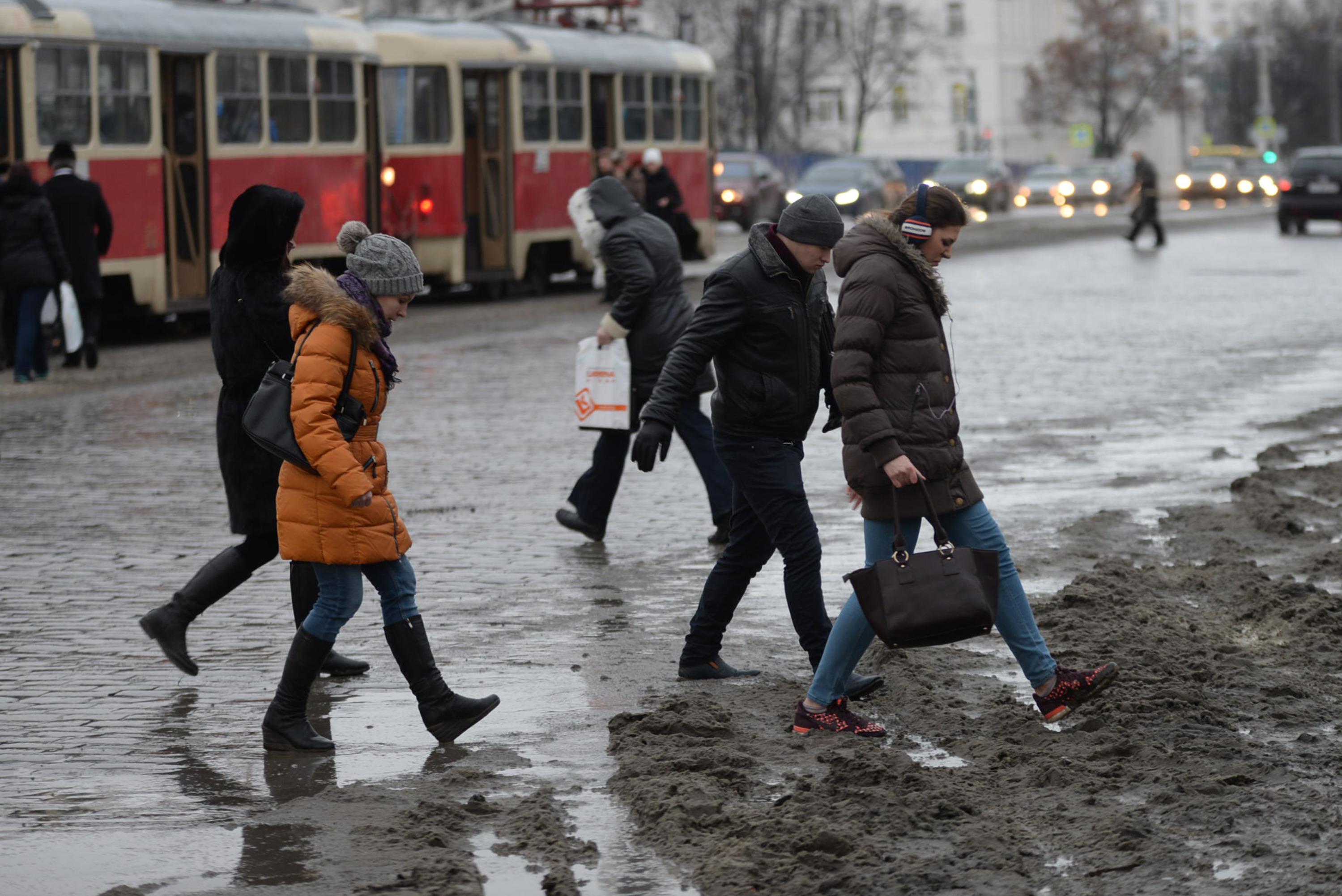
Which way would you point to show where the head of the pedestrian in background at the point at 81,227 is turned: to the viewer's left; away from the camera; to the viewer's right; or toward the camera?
away from the camera

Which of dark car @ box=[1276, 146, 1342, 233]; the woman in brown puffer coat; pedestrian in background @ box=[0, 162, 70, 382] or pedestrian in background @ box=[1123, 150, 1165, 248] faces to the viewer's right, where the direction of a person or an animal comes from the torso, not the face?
the woman in brown puffer coat

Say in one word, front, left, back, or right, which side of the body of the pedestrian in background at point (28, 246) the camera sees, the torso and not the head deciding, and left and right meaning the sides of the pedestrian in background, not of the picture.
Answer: back

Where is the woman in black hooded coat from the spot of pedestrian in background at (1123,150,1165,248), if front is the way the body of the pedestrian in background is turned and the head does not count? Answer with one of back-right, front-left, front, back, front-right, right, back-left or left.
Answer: left

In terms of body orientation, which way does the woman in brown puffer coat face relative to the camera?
to the viewer's right

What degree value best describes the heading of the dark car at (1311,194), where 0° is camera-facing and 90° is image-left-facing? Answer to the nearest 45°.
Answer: approximately 180°

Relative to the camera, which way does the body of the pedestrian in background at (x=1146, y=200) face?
to the viewer's left

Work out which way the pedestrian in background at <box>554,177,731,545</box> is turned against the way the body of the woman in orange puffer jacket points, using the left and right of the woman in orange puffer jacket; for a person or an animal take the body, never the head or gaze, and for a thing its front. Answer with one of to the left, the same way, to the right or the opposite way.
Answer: the opposite way
